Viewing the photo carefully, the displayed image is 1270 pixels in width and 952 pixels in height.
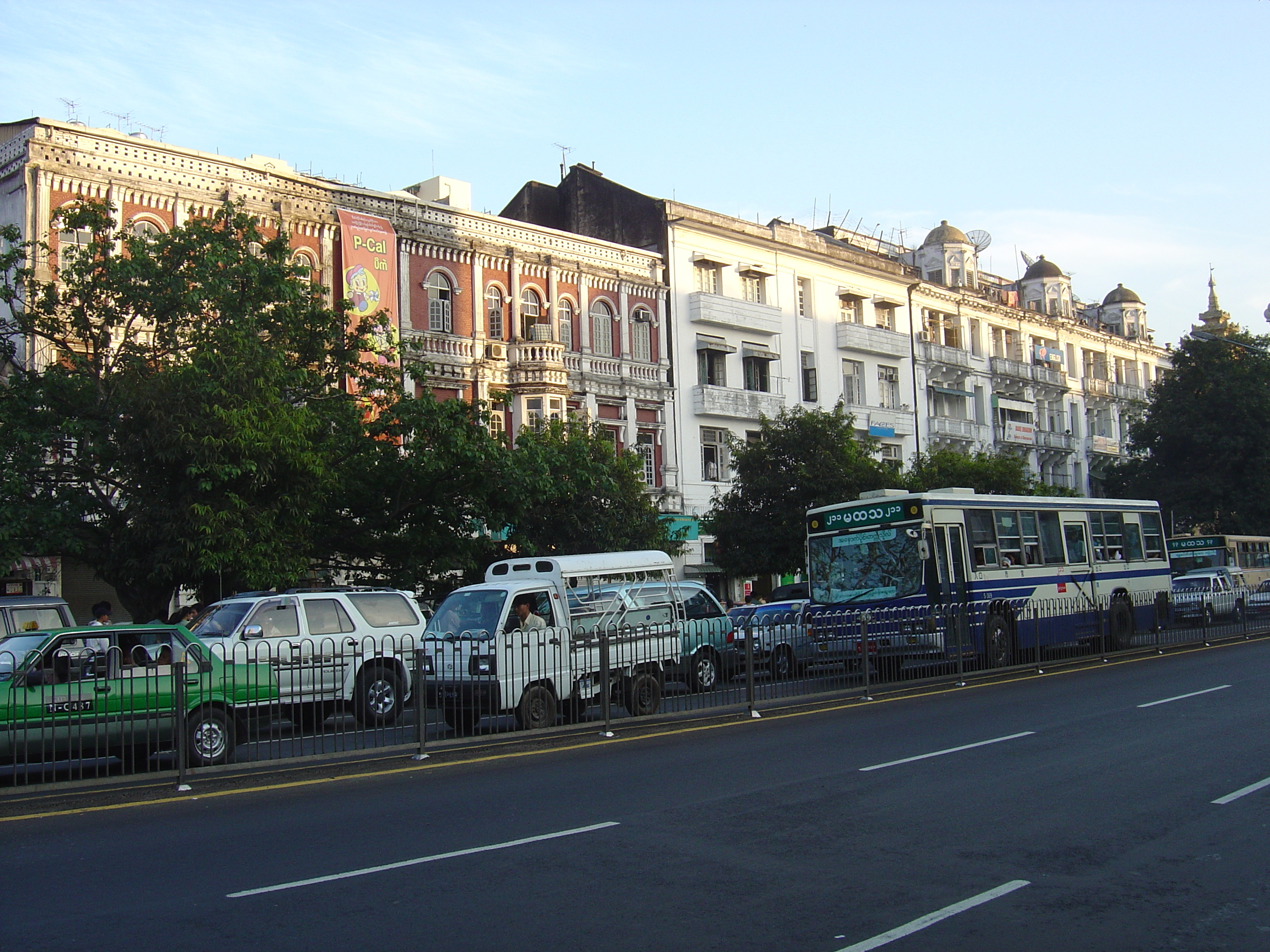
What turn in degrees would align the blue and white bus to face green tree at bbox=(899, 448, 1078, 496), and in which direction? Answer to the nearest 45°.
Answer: approximately 135° to its right

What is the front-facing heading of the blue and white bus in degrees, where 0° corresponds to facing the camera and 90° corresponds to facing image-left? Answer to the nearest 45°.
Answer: approximately 45°

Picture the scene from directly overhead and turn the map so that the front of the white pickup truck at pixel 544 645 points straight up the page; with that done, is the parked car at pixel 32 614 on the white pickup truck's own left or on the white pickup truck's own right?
on the white pickup truck's own right

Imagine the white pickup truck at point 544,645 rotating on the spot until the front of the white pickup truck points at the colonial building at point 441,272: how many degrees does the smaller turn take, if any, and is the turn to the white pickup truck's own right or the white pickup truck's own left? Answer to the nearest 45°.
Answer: approximately 135° to the white pickup truck's own right

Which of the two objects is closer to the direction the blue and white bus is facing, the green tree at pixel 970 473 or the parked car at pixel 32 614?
the parked car

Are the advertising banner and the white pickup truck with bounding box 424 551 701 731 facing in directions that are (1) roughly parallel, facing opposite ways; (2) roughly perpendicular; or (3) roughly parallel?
roughly perpendicular

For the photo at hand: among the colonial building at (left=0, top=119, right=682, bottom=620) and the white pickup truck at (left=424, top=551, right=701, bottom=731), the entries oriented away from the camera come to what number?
0

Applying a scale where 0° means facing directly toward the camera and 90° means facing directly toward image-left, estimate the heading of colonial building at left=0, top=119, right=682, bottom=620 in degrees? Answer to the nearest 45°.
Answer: approximately 315°

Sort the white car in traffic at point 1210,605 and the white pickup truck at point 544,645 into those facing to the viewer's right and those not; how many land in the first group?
0

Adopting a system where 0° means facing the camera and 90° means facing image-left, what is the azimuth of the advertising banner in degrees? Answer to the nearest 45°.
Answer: approximately 315°
